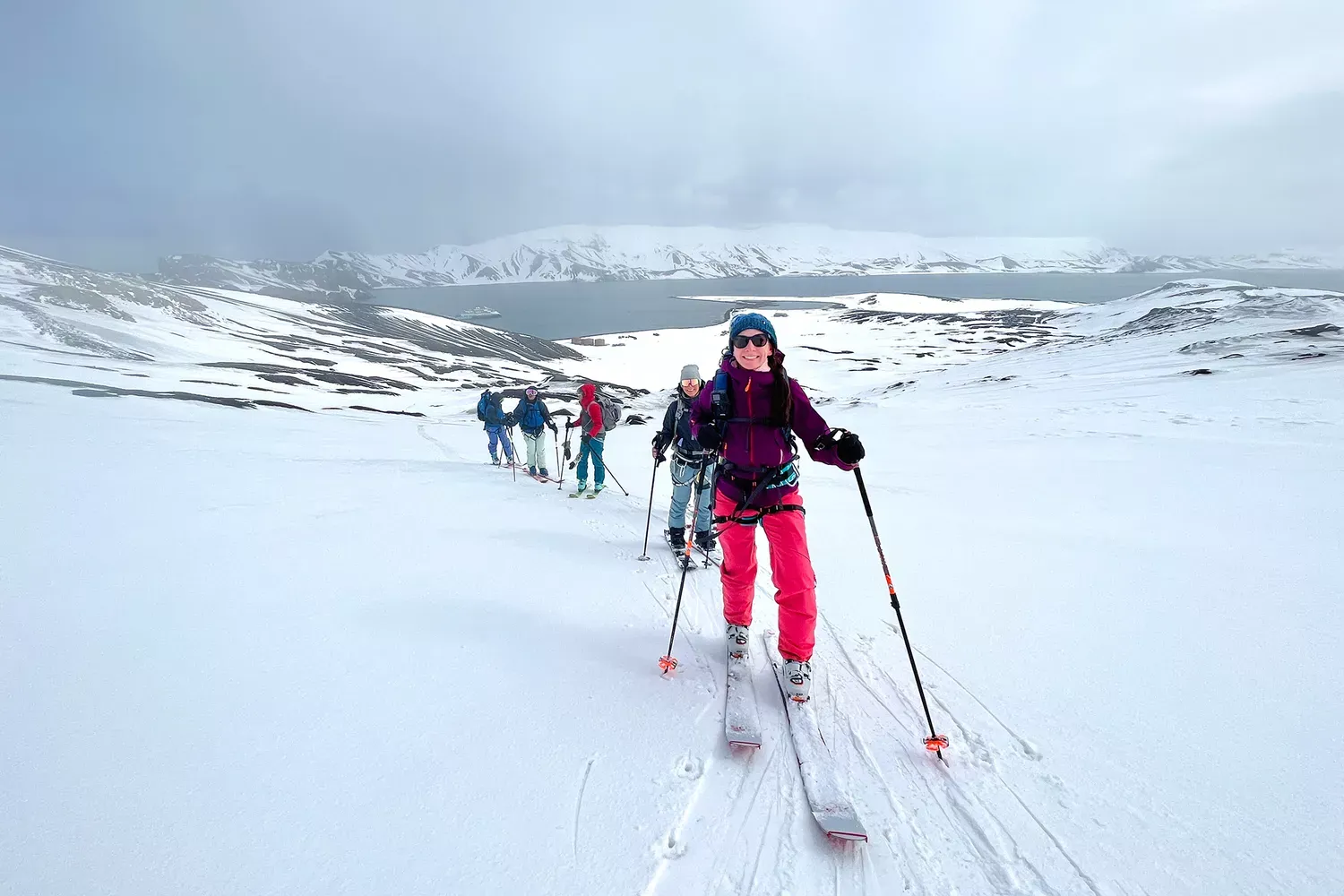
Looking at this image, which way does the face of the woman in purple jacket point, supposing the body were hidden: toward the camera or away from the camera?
toward the camera

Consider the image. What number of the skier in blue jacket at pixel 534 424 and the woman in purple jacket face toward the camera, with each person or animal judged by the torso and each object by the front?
2

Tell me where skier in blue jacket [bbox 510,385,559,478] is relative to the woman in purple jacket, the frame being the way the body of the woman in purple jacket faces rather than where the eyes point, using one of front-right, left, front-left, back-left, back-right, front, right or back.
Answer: back-right

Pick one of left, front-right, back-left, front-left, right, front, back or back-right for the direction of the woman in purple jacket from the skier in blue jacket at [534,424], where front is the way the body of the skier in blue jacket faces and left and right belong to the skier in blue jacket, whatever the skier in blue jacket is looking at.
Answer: front

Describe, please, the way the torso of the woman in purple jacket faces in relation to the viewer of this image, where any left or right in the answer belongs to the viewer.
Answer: facing the viewer

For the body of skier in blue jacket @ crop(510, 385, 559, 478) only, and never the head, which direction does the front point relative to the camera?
toward the camera

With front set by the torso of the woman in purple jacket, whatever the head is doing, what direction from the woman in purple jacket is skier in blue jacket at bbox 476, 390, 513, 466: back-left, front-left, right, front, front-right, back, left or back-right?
back-right
